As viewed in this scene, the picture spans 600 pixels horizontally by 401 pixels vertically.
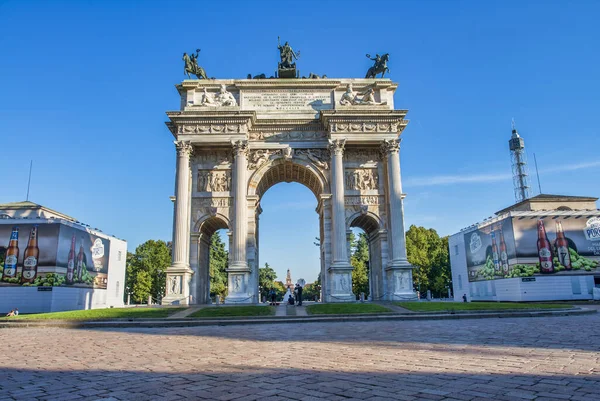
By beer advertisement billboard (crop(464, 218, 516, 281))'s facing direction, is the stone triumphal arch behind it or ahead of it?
ahead

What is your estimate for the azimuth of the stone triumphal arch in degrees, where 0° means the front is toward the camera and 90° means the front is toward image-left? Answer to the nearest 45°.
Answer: approximately 0°

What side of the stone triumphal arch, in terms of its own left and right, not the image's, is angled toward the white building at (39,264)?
right

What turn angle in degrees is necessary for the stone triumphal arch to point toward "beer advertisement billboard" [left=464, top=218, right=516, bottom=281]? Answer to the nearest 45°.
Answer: approximately 135° to its left

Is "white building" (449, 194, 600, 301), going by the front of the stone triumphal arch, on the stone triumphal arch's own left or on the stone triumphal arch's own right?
on the stone triumphal arch's own left

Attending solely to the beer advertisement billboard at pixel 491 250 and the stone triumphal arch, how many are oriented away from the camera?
0
